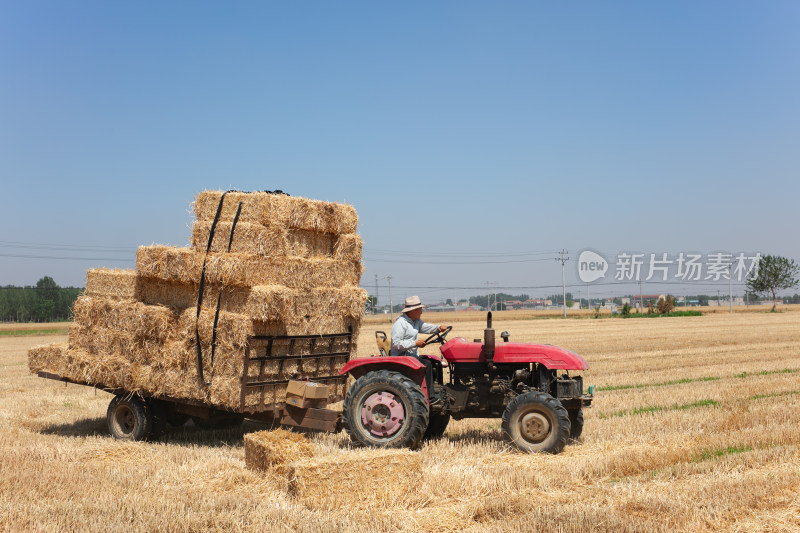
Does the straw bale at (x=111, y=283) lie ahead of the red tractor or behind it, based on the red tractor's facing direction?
behind

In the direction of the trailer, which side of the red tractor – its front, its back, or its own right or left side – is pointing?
back

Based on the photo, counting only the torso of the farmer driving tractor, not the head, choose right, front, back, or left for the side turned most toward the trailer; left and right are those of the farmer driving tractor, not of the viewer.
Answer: back

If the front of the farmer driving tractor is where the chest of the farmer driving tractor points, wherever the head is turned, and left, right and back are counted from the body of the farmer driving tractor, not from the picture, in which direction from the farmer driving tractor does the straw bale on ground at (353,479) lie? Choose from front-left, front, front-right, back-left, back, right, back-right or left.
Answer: right

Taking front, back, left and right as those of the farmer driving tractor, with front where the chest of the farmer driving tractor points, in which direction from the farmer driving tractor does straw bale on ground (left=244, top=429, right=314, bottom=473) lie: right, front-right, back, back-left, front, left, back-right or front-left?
back-right

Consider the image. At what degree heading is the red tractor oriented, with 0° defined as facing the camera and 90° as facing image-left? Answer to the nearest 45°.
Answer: approximately 270°

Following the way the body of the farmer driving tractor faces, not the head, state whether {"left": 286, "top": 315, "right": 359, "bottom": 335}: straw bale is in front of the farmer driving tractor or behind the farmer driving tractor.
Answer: behind

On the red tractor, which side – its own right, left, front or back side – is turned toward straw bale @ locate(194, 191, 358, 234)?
back

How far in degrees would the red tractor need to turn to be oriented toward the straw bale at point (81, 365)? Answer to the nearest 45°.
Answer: approximately 180°

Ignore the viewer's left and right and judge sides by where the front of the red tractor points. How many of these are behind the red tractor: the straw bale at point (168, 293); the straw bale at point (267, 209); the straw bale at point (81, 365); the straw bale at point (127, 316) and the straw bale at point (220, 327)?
5

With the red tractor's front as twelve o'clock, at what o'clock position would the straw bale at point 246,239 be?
The straw bale is roughly at 6 o'clock from the red tractor.

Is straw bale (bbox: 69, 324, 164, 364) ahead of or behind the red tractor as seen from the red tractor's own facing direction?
behind

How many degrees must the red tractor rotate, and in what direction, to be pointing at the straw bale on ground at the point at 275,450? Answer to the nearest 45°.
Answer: approximately 135° to its right

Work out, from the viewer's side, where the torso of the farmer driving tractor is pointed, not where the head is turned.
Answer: to the viewer's right

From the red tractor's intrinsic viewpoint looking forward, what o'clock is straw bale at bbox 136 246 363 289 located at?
The straw bale is roughly at 6 o'clock from the red tractor.
